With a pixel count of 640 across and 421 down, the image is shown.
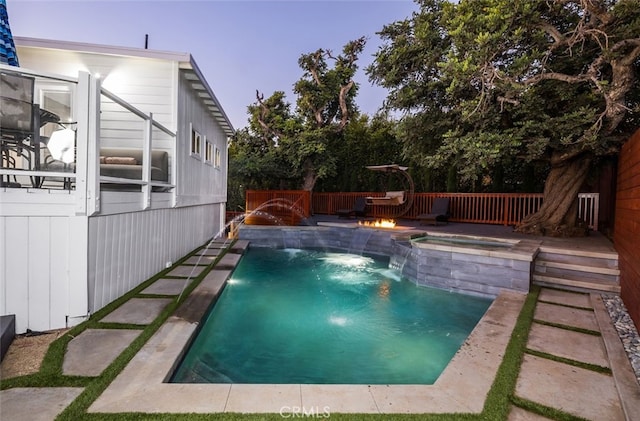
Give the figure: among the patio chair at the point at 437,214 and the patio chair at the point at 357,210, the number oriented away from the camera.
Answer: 0

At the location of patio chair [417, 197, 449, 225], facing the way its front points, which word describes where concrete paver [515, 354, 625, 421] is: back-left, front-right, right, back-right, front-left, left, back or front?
front-left

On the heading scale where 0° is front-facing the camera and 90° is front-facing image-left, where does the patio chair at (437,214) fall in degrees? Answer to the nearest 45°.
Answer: approximately 45°

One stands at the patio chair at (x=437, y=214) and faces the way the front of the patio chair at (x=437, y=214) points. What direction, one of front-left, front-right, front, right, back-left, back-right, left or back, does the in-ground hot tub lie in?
front-left

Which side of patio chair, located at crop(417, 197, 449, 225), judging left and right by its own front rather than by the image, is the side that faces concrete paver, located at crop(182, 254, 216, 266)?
front

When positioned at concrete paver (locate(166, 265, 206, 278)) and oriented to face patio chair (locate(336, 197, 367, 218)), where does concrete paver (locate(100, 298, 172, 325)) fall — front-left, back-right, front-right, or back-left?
back-right

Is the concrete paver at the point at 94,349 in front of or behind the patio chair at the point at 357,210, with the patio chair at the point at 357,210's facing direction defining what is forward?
in front
